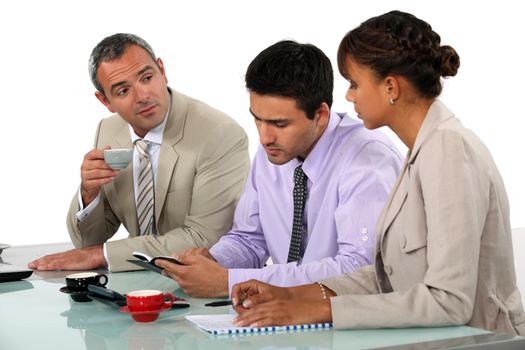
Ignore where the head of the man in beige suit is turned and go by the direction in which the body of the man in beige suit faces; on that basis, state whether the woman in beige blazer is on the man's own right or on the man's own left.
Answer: on the man's own left

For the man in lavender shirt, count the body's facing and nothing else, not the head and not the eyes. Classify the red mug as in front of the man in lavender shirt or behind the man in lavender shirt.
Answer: in front

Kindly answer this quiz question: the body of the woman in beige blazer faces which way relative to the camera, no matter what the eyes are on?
to the viewer's left

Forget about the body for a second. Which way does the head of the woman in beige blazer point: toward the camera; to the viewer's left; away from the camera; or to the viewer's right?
to the viewer's left

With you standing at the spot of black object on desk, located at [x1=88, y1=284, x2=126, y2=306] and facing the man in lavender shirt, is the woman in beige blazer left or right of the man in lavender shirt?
right

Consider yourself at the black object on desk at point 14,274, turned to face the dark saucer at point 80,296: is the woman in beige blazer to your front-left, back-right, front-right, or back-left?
front-left

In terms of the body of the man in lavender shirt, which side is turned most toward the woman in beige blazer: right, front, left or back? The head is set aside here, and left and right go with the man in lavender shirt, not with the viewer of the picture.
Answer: left

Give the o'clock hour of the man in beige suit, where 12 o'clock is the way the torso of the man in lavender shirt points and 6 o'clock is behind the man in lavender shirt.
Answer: The man in beige suit is roughly at 3 o'clock from the man in lavender shirt.

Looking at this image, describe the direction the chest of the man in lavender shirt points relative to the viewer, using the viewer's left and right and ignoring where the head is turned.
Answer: facing the viewer and to the left of the viewer

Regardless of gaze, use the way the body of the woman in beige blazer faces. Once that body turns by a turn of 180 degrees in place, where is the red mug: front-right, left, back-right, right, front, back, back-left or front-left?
back

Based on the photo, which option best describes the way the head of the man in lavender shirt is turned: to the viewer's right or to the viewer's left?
to the viewer's left

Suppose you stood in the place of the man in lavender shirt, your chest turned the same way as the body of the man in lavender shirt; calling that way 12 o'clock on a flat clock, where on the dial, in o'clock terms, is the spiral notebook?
The spiral notebook is roughly at 11 o'clock from the man in lavender shirt.
